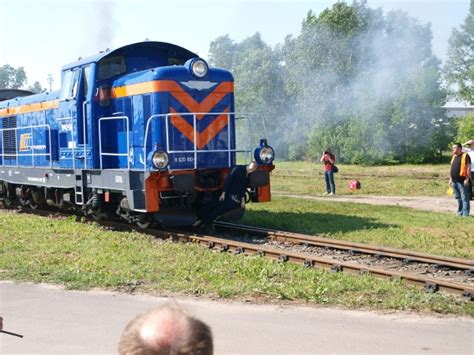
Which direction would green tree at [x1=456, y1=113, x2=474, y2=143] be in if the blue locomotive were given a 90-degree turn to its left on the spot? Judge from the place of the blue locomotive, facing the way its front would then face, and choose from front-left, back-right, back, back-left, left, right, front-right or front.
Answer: front

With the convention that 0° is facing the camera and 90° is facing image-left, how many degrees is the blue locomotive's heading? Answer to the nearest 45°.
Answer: approximately 315°
